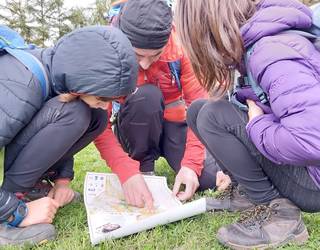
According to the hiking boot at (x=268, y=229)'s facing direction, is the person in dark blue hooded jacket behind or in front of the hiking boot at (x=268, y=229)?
in front

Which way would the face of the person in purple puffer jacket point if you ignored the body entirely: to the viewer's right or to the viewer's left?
to the viewer's left

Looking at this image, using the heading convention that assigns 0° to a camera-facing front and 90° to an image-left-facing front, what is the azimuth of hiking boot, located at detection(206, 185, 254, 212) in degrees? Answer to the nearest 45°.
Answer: approximately 90°

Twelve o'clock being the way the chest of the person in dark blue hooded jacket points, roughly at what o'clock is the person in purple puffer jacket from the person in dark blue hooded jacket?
The person in purple puffer jacket is roughly at 1 o'clock from the person in dark blue hooded jacket.

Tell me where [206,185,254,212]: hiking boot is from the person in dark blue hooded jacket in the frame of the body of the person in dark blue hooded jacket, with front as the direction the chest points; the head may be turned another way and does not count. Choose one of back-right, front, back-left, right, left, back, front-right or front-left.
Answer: front

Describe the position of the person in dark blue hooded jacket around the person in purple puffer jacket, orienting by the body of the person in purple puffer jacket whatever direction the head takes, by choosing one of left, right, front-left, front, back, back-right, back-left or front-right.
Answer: front

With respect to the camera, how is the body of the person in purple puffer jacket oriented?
to the viewer's left

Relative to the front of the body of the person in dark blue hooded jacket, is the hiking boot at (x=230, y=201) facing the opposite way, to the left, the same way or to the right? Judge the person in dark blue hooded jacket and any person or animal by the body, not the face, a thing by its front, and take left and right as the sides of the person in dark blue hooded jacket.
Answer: the opposite way

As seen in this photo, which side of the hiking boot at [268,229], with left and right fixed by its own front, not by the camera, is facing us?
left

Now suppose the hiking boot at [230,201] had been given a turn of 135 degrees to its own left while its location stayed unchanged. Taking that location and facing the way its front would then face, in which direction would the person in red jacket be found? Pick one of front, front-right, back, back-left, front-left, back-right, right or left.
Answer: back

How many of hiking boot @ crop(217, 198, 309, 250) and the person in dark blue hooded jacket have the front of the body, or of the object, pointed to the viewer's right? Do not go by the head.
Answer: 1

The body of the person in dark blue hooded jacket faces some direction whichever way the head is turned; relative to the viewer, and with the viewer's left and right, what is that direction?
facing to the right of the viewer
